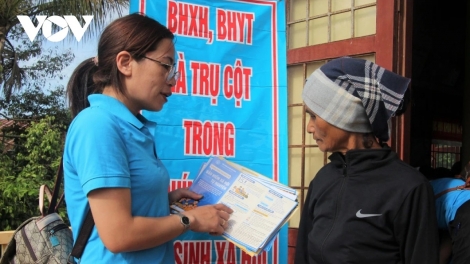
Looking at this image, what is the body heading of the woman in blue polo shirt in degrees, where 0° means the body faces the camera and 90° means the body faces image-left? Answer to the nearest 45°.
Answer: approximately 270°

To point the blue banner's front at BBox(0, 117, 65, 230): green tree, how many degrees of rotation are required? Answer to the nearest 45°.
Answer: approximately 135° to its right

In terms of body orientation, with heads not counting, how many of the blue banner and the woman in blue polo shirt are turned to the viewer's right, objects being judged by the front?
1

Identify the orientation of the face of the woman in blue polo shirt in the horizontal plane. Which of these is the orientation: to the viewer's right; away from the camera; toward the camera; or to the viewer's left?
to the viewer's right

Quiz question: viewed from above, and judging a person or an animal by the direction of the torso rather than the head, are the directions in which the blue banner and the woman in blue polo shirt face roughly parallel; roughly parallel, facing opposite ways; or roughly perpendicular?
roughly perpendicular

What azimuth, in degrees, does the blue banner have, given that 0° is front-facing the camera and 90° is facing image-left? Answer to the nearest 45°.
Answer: approximately 0°

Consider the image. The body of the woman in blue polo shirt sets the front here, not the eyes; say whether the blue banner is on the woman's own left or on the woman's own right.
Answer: on the woman's own left
